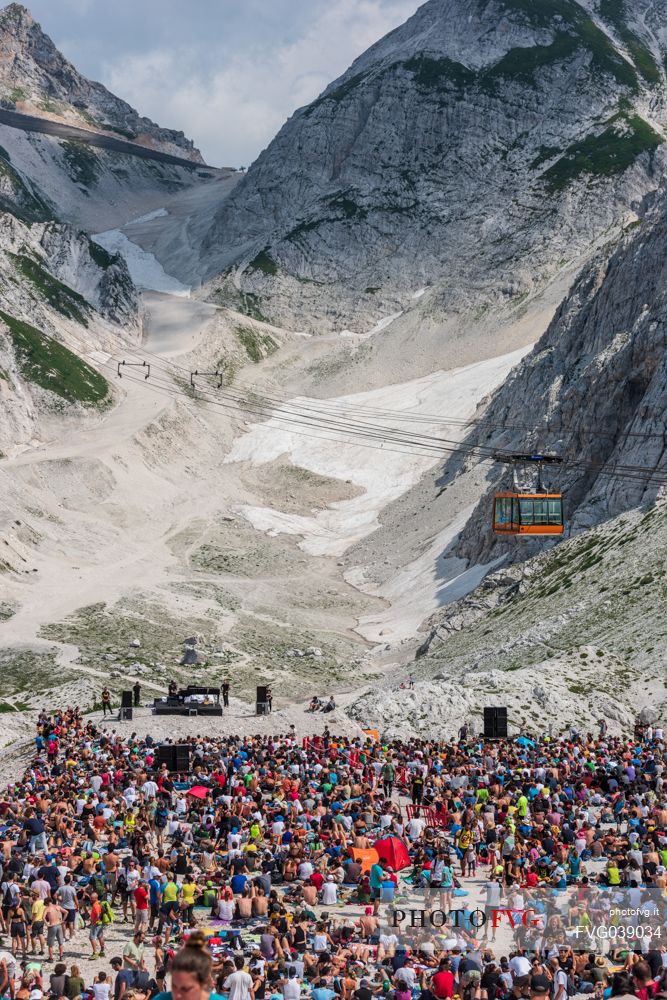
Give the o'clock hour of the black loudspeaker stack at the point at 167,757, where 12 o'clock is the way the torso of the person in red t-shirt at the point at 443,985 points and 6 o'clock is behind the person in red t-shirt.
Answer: The black loudspeaker stack is roughly at 11 o'clock from the person in red t-shirt.

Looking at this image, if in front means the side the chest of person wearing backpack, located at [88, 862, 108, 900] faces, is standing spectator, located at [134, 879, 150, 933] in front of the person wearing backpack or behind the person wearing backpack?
behind

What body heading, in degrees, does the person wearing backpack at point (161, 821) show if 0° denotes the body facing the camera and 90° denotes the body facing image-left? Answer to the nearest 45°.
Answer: approximately 180°

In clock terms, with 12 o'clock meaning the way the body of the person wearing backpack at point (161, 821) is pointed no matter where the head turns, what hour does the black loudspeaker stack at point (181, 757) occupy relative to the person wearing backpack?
The black loudspeaker stack is roughly at 12 o'clock from the person wearing backpack.

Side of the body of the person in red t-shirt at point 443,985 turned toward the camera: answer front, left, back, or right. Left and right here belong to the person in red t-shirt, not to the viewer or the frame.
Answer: back

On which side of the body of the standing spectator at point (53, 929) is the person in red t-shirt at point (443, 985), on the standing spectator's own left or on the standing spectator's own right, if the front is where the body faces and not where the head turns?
on the standing spectator's own right

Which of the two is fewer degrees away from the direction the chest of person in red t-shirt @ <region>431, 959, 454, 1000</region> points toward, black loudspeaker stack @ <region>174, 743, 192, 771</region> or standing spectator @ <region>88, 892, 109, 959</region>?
the black loudspeaker stack

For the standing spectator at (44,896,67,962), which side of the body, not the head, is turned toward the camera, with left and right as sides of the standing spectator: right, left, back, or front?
back

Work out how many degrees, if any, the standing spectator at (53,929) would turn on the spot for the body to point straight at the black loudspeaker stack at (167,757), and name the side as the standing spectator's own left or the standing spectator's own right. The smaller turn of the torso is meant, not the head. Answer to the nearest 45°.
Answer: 0° — they already face it

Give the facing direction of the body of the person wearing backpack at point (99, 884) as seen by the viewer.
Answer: away from the camera
